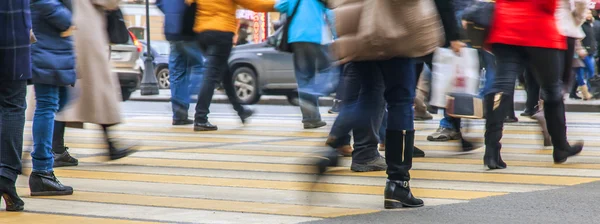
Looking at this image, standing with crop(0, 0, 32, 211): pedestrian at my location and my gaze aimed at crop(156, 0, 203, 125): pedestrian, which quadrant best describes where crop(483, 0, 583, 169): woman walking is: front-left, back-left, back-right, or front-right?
front-right

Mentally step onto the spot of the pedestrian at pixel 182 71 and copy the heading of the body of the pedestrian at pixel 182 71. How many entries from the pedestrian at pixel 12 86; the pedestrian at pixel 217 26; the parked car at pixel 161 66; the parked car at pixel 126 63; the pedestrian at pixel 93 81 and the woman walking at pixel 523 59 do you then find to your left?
2

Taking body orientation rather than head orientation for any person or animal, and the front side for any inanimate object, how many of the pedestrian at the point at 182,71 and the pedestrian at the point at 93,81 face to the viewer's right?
2

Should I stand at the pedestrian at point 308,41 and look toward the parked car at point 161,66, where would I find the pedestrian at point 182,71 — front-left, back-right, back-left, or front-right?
front-left

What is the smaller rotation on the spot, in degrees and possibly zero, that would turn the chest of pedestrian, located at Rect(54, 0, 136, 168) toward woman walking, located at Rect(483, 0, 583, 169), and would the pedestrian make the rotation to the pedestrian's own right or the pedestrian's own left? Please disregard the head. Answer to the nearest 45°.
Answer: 0° — they already face them

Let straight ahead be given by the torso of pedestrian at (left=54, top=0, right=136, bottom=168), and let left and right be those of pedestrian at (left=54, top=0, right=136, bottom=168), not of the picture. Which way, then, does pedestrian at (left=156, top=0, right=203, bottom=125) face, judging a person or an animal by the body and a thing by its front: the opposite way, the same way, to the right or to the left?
the same way

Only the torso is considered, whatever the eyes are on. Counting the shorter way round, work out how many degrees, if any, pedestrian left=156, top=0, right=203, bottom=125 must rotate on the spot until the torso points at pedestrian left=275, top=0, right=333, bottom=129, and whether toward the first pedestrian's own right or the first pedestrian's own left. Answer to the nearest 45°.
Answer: approximately 45° to the first pedestrian's own right

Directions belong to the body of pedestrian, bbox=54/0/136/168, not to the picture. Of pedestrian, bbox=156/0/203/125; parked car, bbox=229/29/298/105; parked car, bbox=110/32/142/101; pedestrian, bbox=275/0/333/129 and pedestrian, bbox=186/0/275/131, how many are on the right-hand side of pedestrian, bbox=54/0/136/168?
0

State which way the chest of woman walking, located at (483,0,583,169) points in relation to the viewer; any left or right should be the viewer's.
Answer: facing away from the viewer and to the right of the viewer

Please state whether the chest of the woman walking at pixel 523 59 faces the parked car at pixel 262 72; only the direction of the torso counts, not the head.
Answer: no

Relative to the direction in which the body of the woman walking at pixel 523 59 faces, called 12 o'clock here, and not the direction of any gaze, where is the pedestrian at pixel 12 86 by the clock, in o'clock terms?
The pedestrian is roughly at 6 o'clock from the woman walking.

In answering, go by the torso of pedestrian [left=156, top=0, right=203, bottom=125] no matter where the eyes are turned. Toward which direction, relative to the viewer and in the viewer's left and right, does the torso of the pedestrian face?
facing to the right of the viewer
